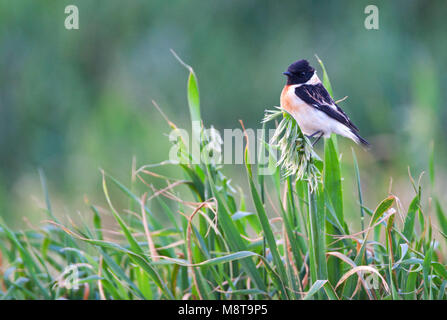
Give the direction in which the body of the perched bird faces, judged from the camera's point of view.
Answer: to the viewer's left
